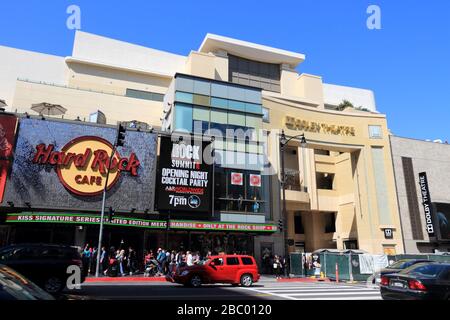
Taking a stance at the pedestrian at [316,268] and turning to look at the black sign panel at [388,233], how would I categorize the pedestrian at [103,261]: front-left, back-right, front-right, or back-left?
back-left

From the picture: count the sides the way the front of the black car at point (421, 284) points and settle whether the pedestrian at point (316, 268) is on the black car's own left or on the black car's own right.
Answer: on the black car's own left

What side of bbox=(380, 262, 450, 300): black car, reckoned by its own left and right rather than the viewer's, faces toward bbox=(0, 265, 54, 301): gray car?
back

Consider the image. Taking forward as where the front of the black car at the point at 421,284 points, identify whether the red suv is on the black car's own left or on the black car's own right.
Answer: on the black car's own left

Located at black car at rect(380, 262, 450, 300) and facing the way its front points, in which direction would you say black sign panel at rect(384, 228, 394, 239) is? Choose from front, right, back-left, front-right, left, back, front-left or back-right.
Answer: front-left

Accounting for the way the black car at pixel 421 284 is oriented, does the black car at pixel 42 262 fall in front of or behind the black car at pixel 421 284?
behind

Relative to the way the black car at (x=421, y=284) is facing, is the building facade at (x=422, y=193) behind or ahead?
ahead

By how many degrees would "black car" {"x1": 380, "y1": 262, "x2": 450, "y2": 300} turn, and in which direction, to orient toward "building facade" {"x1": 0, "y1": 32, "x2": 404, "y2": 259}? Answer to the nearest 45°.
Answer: approximately 90° to its left

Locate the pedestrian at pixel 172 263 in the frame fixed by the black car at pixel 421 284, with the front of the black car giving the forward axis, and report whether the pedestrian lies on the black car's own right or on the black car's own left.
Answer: on the black car's own left

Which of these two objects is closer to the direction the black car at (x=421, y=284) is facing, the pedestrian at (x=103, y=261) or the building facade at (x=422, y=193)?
the building facade

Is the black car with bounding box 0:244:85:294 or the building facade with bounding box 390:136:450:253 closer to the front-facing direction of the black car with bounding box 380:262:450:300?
the building facade

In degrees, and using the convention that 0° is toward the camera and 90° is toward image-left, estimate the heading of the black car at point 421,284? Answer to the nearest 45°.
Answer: approximately 225°
